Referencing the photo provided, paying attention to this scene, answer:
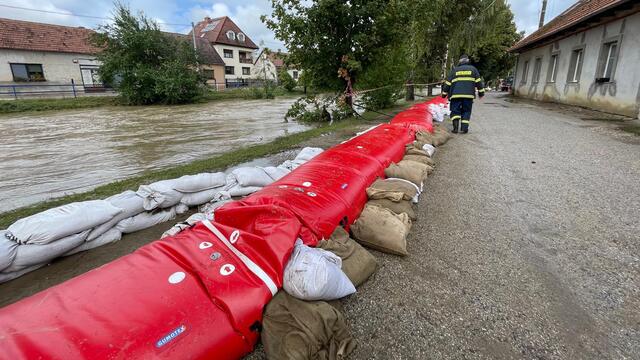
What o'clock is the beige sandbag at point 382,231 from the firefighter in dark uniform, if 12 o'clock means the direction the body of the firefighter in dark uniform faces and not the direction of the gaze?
The beige sandbag is roughly at 6 o'clock from the firefighter in dark uniform.

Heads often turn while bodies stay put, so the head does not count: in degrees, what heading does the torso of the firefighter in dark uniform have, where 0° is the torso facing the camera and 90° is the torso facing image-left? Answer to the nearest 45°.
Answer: approximately 180°

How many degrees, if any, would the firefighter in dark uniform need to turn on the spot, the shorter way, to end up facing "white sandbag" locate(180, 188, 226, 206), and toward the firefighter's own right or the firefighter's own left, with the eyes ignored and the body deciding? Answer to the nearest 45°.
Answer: approximately 135° to the firefighter's own left

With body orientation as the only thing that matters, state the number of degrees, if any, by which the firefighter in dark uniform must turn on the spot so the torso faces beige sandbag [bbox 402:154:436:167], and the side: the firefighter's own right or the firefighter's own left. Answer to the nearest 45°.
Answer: approximately 180°

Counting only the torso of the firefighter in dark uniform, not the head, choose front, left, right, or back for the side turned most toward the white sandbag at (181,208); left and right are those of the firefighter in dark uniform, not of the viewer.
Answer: back

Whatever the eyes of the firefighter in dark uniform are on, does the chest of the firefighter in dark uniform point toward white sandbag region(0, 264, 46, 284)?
no

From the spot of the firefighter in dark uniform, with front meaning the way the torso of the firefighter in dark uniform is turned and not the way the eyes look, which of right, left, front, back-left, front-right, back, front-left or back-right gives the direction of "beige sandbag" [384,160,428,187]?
back

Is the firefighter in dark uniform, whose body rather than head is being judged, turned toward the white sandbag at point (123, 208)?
no

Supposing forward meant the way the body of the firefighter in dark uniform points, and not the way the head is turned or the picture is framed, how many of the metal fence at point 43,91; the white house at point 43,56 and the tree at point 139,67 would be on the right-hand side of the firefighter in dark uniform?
0

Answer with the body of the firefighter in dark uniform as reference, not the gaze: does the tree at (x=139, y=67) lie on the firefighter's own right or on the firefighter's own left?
on the firefighter's own left

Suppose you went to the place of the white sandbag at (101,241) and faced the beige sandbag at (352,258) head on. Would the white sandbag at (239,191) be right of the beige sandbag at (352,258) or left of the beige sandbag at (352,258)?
left

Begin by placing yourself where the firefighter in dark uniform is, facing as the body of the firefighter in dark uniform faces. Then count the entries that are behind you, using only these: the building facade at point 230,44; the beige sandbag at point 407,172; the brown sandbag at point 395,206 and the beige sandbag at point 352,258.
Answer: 3

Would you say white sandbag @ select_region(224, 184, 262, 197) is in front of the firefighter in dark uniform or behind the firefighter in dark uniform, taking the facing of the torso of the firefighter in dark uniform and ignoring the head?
behind

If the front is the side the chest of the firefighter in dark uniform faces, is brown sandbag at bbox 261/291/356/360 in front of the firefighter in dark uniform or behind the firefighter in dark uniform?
behind

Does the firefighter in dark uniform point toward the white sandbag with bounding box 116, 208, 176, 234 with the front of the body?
no

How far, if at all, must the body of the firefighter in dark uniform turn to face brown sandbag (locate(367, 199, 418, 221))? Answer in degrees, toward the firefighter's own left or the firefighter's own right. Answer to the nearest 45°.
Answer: approximately 180°

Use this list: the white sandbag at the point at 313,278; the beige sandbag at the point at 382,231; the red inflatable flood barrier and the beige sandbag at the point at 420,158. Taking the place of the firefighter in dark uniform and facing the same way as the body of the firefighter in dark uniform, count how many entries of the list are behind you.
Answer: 4

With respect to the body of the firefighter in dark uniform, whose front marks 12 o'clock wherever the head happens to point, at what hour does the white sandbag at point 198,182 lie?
The white sandbag is roughly at 7 o'clock from the firefighter in dark uniform.

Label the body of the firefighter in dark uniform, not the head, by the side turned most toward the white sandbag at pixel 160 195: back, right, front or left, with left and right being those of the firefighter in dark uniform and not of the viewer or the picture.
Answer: back

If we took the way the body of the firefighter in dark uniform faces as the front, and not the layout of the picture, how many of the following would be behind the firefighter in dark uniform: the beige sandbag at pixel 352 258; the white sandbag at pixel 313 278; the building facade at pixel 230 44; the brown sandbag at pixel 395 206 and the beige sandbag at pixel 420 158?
4

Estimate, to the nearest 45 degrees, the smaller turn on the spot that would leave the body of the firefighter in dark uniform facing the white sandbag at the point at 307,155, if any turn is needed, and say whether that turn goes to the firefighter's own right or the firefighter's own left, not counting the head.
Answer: approximately 135° to the firefighter's own left
